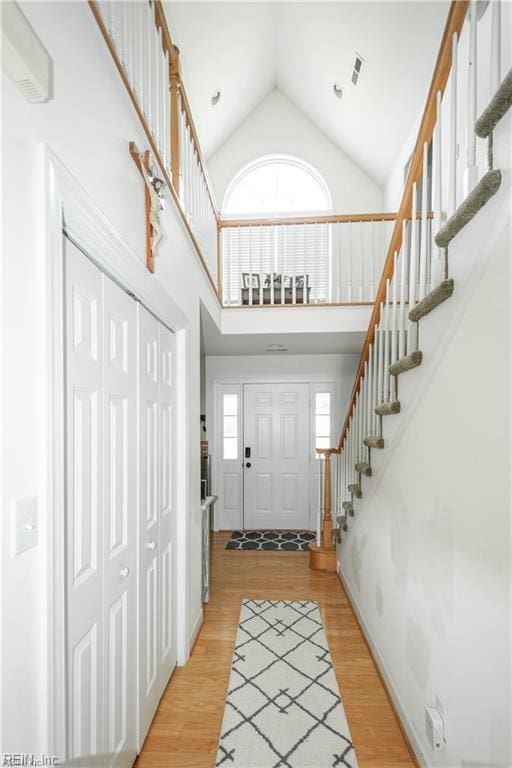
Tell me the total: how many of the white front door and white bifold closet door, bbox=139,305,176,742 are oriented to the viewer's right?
1

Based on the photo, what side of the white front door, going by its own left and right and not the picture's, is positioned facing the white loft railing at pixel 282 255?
front

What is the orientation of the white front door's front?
toward the camera

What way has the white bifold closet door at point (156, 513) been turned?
to the viewer's right

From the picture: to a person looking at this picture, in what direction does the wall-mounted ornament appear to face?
facing the viewer and to the right of the viewer
